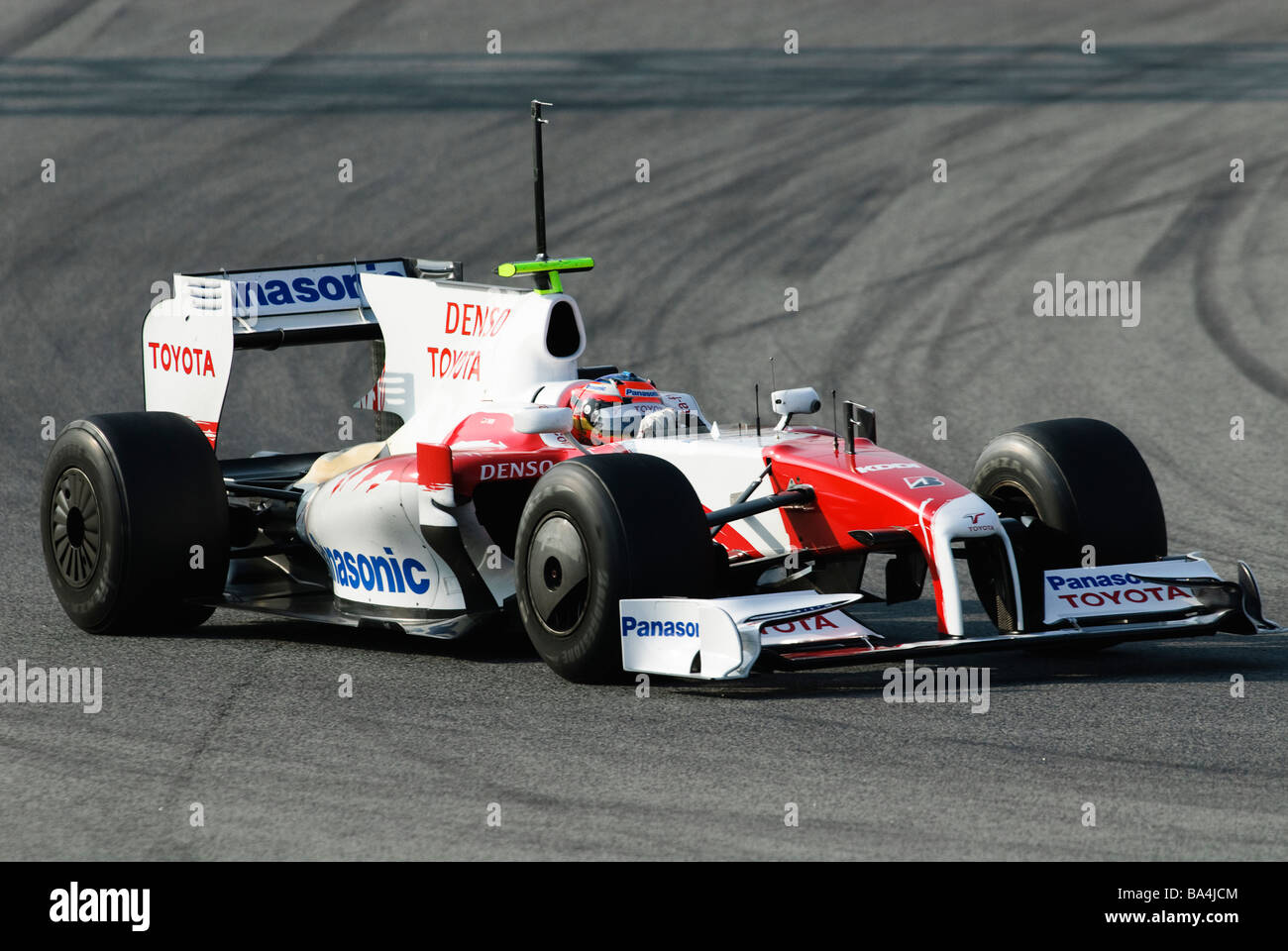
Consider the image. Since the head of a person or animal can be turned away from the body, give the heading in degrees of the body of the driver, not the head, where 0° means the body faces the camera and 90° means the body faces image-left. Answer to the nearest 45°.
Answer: approximately 315°

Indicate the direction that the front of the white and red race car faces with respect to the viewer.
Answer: facing the viewer and to the right of the viewer
